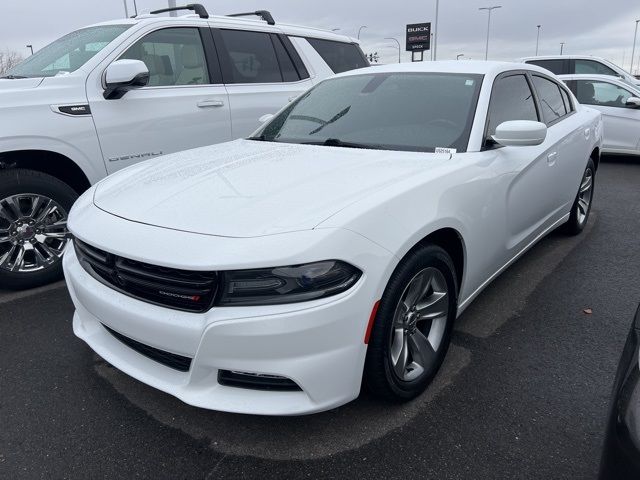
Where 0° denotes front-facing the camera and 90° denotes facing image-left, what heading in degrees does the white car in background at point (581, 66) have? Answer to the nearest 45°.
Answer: approximately 270°

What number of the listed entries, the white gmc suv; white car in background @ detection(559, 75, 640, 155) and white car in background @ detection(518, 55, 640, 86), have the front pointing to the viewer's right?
2

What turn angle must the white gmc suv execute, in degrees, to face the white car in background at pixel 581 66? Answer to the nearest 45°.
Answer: approximately 180°

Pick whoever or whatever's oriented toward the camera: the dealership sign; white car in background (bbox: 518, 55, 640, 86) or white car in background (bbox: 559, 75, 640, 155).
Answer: the dealership sign

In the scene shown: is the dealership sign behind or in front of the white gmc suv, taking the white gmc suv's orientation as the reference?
behind

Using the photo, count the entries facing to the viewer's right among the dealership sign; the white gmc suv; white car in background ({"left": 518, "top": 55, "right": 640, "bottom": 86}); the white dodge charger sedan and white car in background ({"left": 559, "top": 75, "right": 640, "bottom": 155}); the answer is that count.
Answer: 2

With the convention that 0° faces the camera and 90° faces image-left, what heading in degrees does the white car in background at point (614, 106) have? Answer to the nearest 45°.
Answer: approximately 270°

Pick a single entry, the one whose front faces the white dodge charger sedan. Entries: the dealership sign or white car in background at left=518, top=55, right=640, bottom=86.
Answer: the dealership sign

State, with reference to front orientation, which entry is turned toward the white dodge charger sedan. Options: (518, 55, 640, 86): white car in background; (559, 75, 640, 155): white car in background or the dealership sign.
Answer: the dealership sign

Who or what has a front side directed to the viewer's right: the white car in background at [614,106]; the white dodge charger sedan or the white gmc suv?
the white car in background

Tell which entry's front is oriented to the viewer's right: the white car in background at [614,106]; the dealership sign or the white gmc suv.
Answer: the white car in background

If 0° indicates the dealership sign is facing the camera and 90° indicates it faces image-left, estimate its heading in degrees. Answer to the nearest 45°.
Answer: approximately 0°

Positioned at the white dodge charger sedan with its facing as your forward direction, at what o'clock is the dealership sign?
The dealership sign is roughly at 5 o'clock from the white dodge charger sedan.

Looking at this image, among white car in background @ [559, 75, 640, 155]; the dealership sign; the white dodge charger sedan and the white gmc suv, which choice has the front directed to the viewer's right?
the white car in background

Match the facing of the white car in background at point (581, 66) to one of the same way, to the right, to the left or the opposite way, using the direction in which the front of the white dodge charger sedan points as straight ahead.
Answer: to the left

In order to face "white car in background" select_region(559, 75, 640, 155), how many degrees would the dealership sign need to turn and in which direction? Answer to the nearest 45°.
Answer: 0° — it already faces it
